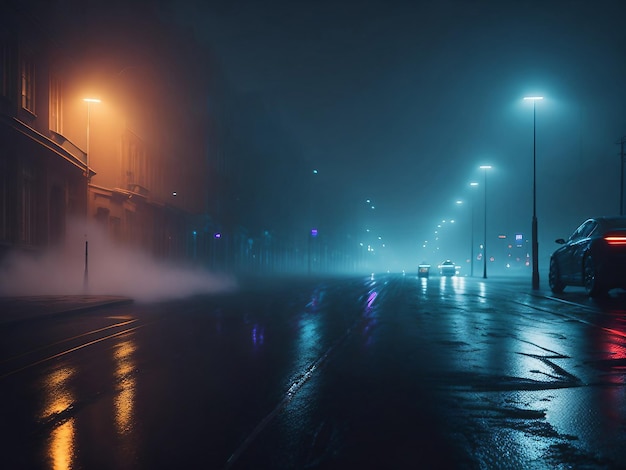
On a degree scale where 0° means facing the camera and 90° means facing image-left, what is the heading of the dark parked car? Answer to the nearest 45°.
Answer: approximately 135°

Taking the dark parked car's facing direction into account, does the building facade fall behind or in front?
in front
